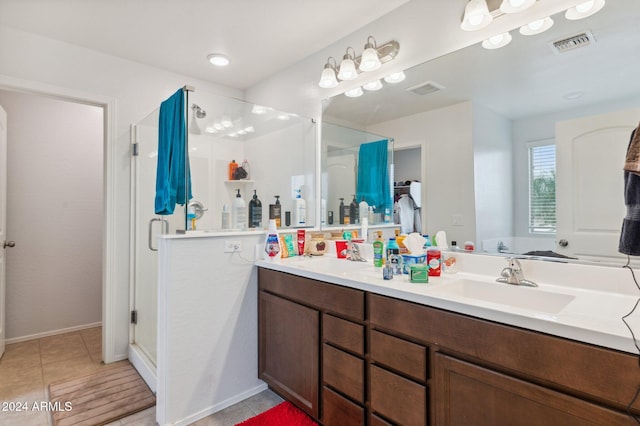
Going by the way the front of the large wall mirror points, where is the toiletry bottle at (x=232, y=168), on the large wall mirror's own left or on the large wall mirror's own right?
on the large wall mirror's own right

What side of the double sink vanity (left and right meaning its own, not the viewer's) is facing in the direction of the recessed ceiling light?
right

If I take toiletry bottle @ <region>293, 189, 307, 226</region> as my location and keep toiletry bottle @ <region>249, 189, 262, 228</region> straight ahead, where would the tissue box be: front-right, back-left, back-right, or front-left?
back-left

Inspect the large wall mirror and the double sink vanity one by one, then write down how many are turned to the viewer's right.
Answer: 0

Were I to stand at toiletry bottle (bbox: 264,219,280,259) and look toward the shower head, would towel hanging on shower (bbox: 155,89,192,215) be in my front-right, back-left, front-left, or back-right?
front-left

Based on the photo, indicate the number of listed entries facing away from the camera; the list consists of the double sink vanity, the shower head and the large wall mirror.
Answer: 0

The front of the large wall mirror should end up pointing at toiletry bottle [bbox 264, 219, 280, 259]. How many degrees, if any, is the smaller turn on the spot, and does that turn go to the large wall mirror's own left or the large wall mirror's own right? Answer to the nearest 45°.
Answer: approximately 45° to the large wall mirror's own right

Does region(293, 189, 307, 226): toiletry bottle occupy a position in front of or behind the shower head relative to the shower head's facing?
in front

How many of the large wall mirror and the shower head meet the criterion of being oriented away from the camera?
0

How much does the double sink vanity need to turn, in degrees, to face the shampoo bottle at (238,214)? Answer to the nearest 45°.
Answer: approximately 90° to its right

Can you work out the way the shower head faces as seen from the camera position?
facing the viewer and to the right of the viewer

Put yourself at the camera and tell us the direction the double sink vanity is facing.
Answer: facing the viewer and to the left of the viewer

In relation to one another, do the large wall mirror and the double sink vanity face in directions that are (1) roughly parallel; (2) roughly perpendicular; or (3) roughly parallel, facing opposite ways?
roughly parallel
